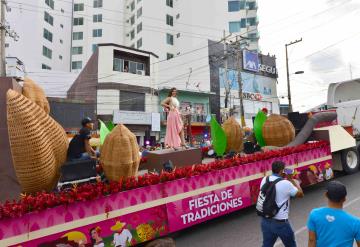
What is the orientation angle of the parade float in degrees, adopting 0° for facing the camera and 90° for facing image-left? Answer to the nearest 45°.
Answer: approximately 225°

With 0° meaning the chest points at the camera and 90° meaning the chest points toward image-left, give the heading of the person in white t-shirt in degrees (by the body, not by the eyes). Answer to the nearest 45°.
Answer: approximately 225°

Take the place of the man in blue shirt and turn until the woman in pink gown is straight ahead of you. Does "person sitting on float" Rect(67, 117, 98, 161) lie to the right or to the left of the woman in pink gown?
left

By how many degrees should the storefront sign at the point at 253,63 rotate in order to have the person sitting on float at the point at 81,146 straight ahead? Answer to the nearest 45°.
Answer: approximately 45° to its right

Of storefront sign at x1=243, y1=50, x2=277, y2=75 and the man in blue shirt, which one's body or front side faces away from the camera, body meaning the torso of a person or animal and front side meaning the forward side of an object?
the man in blue shirt

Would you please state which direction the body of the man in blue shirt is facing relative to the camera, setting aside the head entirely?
away from the camera

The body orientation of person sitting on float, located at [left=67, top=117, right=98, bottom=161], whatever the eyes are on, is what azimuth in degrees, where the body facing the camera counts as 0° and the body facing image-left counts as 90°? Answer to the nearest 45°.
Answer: approximately 270°

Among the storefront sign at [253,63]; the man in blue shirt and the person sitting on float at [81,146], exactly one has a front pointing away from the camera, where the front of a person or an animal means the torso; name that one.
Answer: the man in blue shirt

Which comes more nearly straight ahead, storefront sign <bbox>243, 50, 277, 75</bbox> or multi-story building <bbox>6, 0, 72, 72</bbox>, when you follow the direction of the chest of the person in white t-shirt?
the storefront sign

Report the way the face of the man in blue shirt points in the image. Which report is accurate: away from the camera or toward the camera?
away from the camera

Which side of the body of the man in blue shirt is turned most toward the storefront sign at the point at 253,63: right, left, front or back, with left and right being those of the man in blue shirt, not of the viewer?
front
